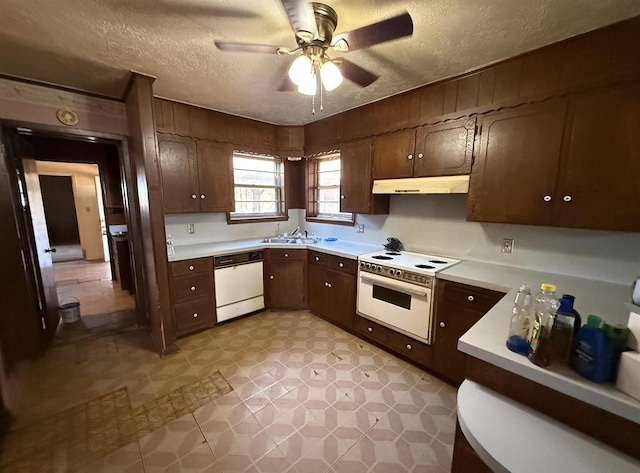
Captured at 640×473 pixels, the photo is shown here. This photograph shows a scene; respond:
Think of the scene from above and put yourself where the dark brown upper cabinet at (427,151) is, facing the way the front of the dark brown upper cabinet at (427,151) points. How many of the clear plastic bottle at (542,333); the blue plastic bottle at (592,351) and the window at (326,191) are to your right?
1

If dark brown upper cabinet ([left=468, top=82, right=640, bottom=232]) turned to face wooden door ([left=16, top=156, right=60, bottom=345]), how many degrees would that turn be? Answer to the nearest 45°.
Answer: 0° — it already faces it

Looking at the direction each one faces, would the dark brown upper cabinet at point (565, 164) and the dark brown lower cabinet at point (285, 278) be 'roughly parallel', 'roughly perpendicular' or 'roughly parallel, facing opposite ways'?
roughly perpendicular

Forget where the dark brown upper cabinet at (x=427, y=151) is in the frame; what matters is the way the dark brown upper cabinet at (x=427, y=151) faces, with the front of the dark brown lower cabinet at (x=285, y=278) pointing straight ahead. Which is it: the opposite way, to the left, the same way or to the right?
to the right

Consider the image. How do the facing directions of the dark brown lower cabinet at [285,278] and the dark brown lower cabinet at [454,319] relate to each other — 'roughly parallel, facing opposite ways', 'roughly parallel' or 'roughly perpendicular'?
roughly perpendicular
